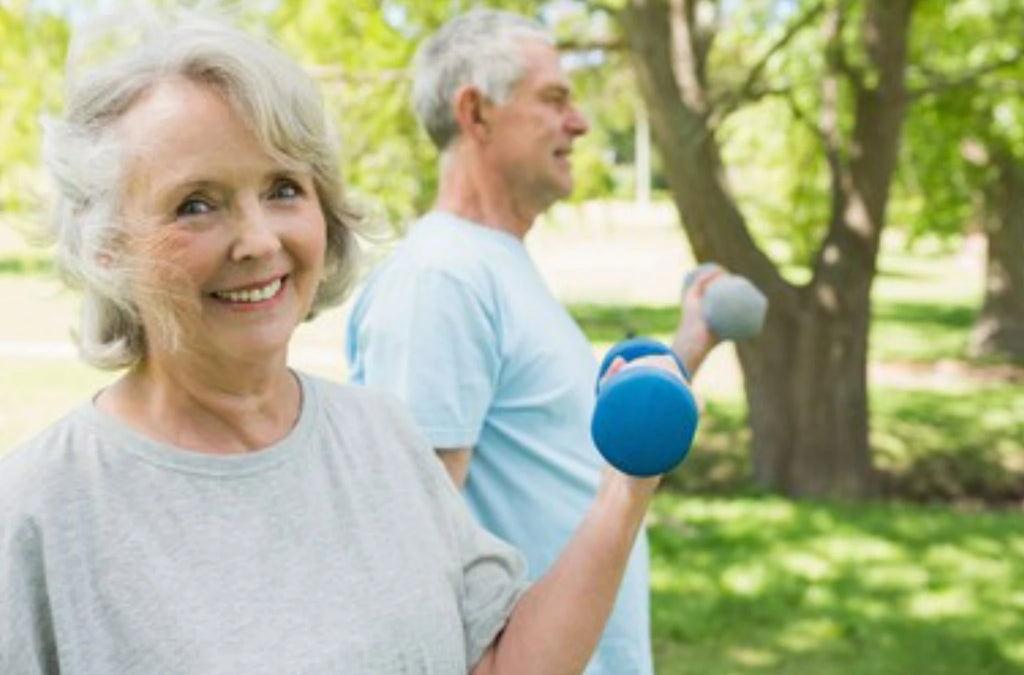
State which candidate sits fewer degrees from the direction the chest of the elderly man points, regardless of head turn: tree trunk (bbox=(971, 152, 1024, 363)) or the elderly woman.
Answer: the tree trunk

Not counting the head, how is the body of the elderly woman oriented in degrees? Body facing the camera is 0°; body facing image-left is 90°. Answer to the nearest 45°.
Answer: approximately 315°

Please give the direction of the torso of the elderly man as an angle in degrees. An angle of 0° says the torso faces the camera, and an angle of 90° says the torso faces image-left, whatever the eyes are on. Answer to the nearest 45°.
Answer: approximately 270°

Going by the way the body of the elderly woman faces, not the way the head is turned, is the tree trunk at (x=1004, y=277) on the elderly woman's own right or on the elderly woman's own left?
on the elderly woman's own left

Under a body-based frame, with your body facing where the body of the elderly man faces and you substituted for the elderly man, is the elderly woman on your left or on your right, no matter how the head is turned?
on your right

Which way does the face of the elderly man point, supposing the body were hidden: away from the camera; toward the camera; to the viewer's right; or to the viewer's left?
to the viewer's right

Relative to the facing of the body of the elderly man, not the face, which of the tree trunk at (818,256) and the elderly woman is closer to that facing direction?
the tree trunk
